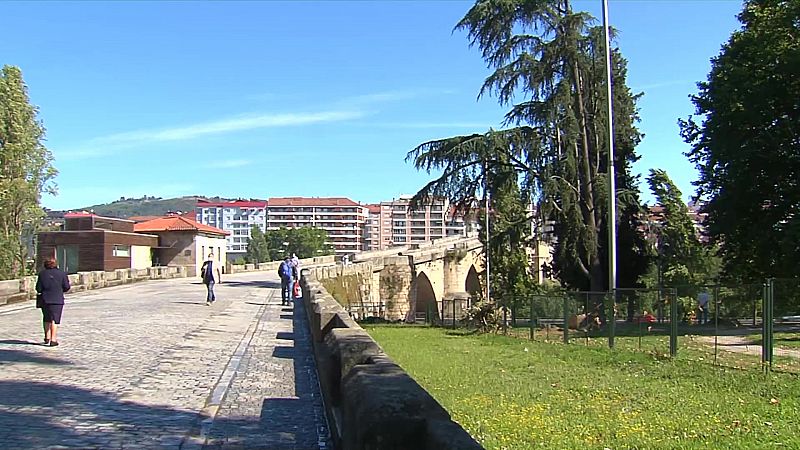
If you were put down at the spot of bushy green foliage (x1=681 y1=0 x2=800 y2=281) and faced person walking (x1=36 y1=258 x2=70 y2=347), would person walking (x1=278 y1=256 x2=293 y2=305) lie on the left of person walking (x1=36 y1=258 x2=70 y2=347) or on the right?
right

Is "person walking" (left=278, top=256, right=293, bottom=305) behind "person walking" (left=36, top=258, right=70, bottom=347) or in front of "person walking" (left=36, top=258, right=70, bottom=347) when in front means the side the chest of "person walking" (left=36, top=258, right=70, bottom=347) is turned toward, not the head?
in front

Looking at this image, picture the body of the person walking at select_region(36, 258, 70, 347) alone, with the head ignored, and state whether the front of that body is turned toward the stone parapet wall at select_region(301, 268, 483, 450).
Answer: no

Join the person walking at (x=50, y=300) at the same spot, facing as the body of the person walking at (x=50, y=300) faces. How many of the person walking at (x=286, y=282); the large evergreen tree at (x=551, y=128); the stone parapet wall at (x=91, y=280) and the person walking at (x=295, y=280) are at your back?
0

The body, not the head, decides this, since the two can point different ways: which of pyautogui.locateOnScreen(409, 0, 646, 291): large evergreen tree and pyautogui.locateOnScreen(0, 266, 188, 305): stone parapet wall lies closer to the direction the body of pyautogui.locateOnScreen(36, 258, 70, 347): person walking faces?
the stone parapet wall

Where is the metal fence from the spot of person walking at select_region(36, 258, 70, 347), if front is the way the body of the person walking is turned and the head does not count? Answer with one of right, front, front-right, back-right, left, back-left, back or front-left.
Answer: right

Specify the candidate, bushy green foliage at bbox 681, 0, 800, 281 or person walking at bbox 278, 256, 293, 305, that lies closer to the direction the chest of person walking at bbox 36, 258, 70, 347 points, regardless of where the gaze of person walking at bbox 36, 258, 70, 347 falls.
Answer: the person walking

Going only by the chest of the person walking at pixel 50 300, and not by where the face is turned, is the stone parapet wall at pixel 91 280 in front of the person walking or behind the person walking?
in front

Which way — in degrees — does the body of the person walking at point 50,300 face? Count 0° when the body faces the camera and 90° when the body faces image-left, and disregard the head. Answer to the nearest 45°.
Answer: approximately 180°

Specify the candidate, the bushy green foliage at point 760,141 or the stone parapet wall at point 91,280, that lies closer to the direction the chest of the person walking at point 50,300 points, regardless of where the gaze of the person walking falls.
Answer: the stone parapet wall

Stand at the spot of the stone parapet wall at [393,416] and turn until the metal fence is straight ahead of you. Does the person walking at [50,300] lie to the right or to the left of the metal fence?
left

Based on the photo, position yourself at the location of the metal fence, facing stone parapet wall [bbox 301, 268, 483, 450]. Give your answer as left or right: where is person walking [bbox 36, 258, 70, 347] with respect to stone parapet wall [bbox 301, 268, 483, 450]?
right

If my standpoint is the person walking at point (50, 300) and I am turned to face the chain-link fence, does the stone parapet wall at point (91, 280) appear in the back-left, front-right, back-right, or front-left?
front-left
